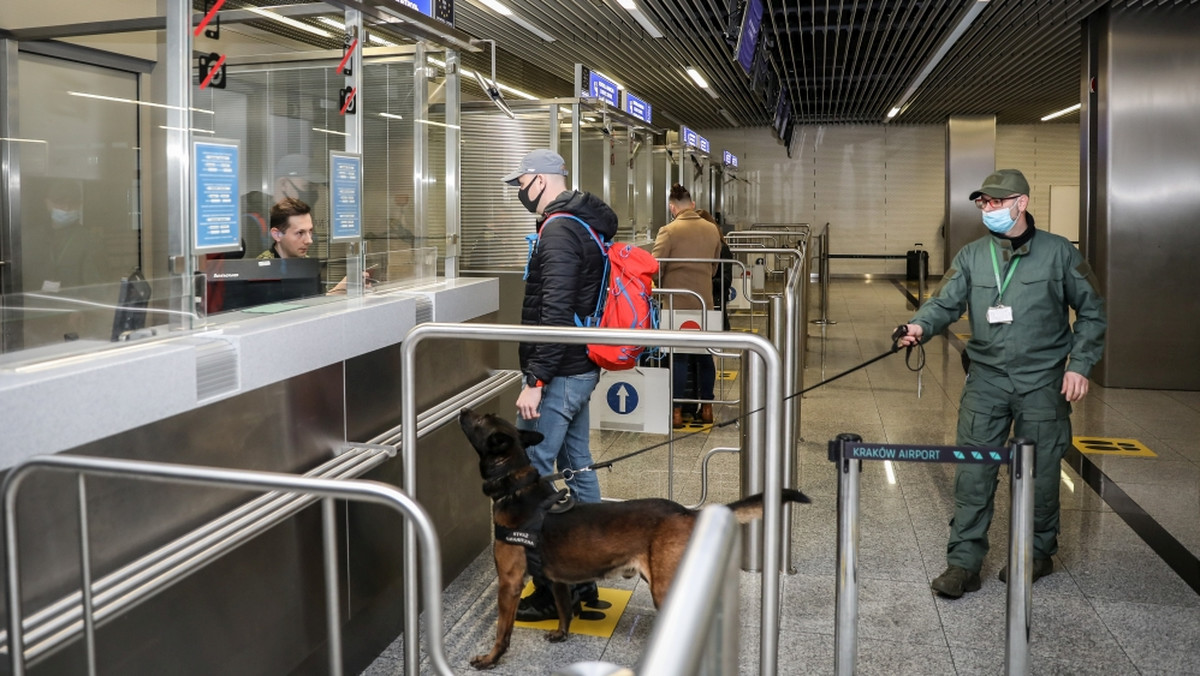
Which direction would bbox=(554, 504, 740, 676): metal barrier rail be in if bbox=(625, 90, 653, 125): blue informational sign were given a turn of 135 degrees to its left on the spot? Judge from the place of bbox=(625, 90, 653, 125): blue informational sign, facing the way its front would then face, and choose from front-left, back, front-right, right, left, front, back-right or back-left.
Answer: back

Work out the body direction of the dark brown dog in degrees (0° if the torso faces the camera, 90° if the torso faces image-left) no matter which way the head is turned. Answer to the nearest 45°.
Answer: approximately 90°

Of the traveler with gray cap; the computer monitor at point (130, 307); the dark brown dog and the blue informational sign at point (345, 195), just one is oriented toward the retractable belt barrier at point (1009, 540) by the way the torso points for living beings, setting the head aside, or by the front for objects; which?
the blue informational sign

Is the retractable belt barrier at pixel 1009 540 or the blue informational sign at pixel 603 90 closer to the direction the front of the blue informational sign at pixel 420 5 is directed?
the retractable belt barrier

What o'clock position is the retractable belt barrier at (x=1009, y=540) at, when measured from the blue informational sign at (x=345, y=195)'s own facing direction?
The retractable belt barrier is roughly at 12 o'clock from the blue informational sign.

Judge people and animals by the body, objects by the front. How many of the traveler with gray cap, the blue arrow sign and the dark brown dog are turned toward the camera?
1

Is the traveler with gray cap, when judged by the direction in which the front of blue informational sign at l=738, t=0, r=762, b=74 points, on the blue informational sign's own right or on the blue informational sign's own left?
on the blue informational sign's own right

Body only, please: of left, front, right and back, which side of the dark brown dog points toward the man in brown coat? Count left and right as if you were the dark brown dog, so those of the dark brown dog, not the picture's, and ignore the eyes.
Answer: right

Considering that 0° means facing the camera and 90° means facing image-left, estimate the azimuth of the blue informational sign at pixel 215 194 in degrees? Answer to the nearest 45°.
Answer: approximately 315°

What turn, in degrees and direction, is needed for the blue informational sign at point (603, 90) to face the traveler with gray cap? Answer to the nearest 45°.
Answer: approximately 45° to its right

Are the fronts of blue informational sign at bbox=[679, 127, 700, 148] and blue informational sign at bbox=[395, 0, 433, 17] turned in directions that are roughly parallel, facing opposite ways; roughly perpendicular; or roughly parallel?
roughly parallel

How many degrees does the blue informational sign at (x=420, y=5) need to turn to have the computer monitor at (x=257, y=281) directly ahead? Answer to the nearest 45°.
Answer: approximately 90° to its right

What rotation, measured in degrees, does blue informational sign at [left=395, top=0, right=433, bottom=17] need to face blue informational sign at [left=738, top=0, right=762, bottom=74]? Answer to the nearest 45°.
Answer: approximately 90° to its left

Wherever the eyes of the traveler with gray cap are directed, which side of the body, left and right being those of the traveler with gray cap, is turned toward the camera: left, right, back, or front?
left
